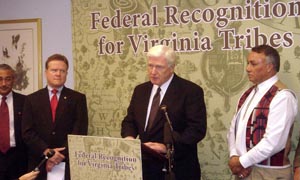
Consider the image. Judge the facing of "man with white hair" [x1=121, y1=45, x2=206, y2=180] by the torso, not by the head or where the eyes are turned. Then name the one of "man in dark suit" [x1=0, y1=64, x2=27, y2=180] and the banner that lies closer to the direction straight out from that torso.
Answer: the man in dark suit

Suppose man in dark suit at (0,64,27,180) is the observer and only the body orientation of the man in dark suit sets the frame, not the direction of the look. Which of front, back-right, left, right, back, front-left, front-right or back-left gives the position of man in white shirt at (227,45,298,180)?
front-left

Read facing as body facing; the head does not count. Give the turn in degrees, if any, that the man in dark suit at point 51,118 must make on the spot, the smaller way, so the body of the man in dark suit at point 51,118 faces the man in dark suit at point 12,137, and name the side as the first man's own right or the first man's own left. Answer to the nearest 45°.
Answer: approximately 135° to the first man's own right

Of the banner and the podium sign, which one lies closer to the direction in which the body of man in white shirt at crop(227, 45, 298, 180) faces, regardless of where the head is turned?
the podium sign

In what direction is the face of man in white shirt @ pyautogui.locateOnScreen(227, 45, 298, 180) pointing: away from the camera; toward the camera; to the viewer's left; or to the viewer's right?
to the viewer's left

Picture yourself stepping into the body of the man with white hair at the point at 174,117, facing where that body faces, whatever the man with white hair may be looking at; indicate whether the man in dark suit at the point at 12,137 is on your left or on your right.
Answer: on your right

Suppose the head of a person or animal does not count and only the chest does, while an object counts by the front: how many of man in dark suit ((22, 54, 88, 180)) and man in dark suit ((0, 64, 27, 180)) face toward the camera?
2

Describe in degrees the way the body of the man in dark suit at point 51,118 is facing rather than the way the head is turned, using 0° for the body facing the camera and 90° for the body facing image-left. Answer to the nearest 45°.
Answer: approximately 0°

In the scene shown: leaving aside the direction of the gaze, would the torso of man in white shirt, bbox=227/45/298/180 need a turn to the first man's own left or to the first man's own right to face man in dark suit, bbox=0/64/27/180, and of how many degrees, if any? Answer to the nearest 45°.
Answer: approximately 45° to the first man's own right

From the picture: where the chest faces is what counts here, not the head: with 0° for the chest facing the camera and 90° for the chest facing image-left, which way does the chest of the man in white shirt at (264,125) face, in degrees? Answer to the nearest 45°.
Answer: approximately 45°

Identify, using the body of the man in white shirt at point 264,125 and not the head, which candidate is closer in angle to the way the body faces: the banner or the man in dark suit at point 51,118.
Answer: the man in dark suit

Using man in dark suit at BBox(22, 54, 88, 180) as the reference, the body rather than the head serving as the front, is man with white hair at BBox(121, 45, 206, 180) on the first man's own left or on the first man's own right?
on the first man's own left
